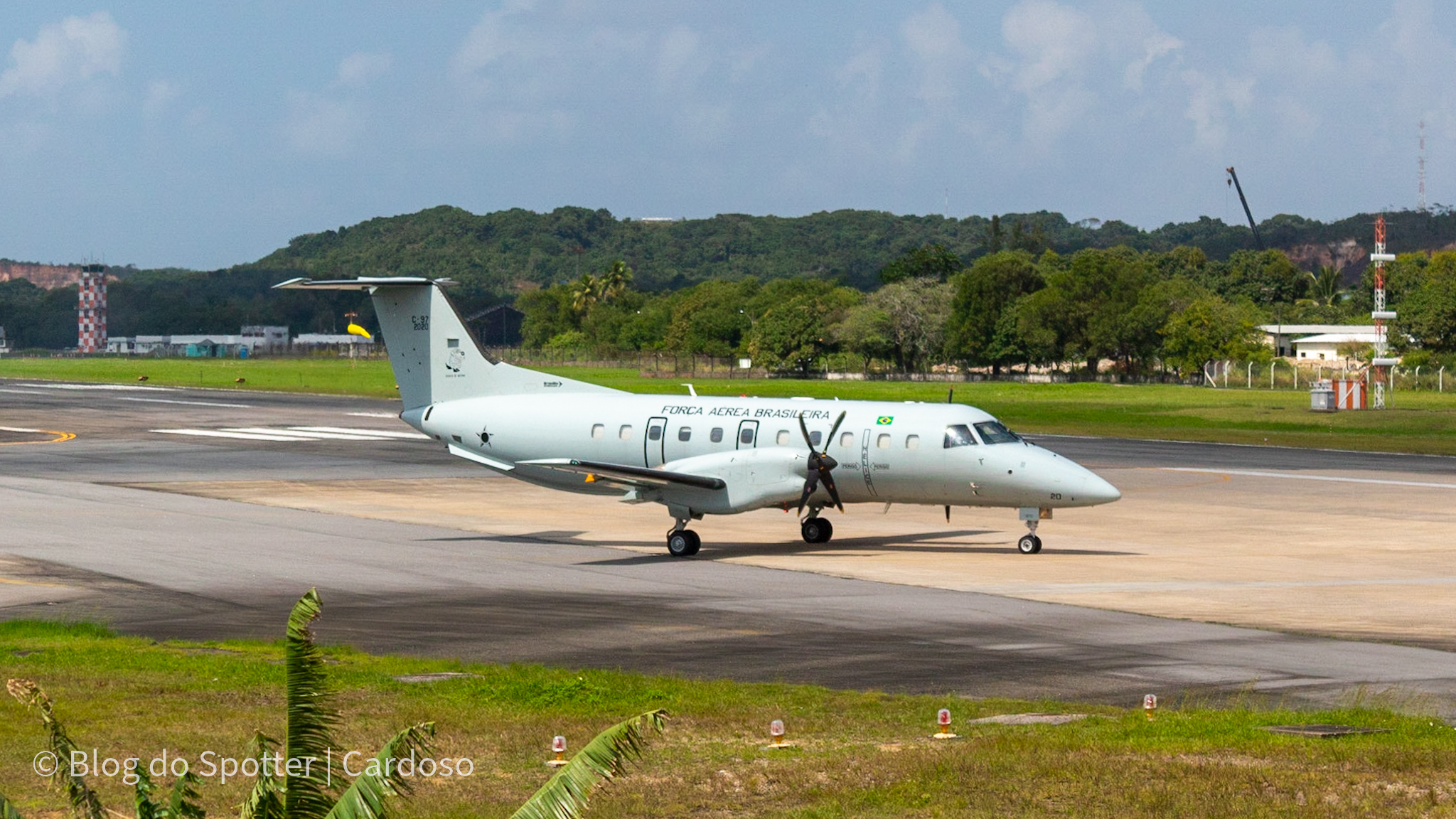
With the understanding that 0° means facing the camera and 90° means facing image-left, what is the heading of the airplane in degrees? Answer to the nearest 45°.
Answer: approximately 315°

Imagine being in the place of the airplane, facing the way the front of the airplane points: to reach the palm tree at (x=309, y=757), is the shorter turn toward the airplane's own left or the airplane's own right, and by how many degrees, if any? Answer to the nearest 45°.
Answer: approximately 45° to the airplane's own right
